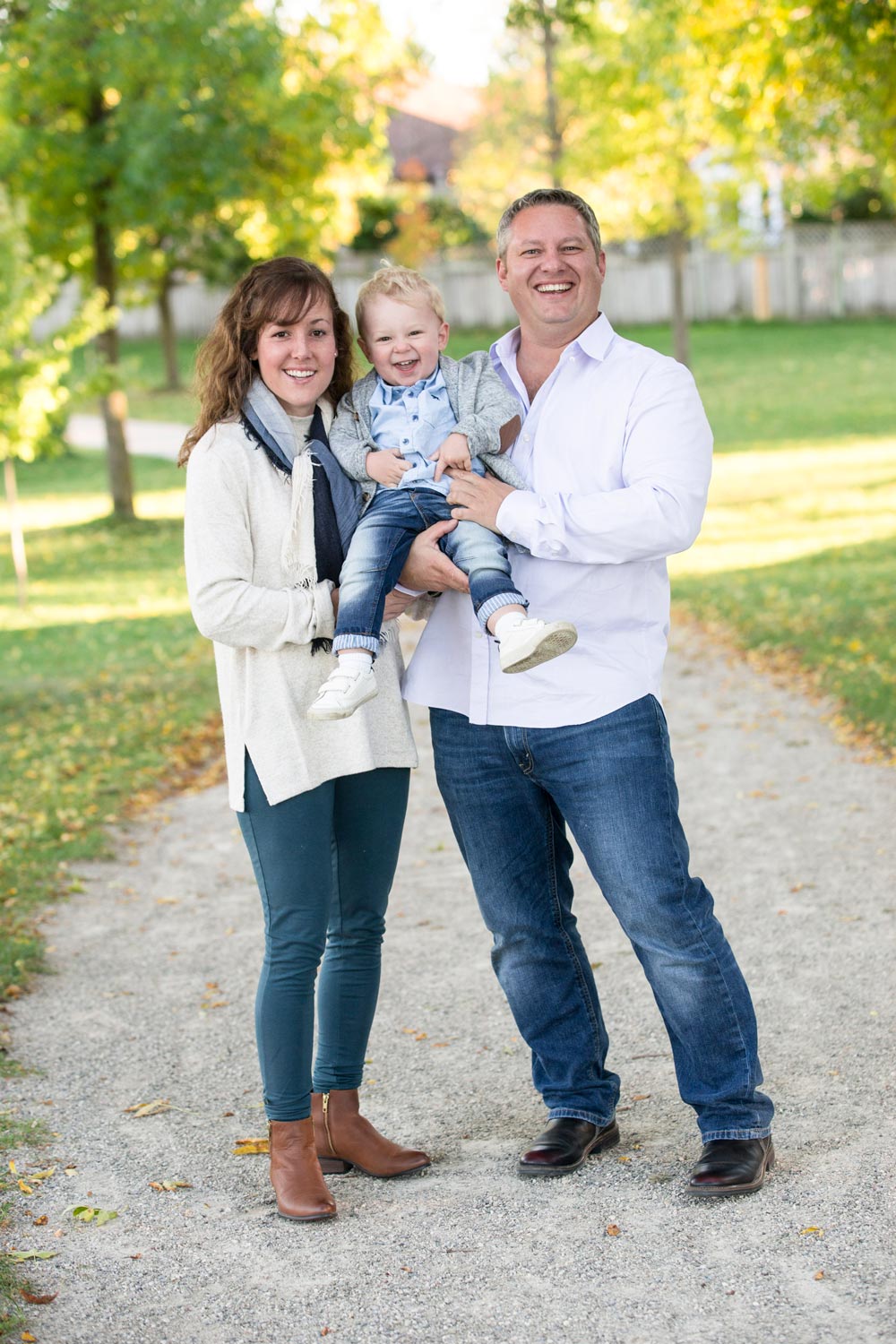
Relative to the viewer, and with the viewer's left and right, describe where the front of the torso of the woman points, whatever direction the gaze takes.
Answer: facing the viewer and to the right of the viewer

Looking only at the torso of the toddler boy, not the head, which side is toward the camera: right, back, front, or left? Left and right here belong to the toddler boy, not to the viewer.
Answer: front

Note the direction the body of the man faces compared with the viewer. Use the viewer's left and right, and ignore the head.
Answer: facing the viewer and to the left of the viewer

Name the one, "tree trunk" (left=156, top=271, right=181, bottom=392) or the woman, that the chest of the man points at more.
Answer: the woman

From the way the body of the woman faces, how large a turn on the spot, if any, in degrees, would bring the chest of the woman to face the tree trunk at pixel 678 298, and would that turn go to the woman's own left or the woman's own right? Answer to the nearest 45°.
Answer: approximately 135° to the woman's own left

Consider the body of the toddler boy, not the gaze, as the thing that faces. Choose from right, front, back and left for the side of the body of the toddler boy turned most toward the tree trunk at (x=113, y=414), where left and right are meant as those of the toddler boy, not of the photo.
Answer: back

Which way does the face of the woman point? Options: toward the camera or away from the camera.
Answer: toward the camera

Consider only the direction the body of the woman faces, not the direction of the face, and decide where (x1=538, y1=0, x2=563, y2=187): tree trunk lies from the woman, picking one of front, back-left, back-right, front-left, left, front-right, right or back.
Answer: back-left

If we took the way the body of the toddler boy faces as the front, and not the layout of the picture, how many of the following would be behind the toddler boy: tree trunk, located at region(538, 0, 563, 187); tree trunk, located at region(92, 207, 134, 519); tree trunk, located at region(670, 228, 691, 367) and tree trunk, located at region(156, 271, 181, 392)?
4
